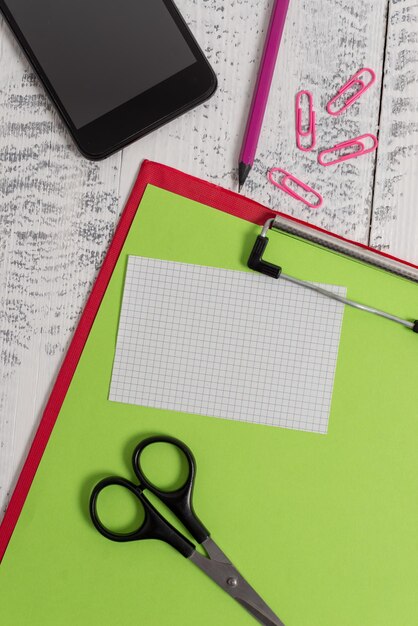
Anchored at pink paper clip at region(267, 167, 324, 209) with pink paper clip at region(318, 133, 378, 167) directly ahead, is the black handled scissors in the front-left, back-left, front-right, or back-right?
back-right

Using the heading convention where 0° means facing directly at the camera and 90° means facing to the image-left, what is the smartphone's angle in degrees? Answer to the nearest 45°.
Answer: approximately 0°
